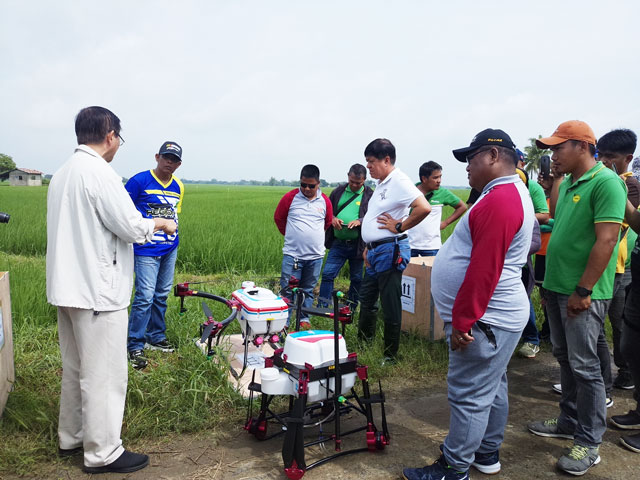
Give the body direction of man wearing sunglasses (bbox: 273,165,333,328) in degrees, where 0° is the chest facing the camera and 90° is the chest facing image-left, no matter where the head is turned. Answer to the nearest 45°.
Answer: approximately 0°

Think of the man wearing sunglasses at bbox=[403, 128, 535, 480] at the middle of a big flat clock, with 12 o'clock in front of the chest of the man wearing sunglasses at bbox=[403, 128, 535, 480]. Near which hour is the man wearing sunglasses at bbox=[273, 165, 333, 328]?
the man wearing sunglasses at bbox=[273, 165, 333, 328] is roughly at 2 o'clock from the man wearing sunglasses at bbox=[403, 128, 535, 480].

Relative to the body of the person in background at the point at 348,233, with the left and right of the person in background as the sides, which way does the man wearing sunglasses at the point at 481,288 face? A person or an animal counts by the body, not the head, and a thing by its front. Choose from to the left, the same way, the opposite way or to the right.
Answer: to the right

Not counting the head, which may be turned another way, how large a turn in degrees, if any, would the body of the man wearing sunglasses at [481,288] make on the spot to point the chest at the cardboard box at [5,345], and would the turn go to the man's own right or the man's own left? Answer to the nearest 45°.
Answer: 0° — they already face it

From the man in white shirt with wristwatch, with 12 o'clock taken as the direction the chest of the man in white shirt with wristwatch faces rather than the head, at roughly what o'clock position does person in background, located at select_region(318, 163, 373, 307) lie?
The person in background is roughly at 4 o'clock from the man in white shirt with wristwatch.

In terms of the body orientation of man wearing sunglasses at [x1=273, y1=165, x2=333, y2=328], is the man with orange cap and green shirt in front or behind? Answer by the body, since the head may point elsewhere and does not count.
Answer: in front

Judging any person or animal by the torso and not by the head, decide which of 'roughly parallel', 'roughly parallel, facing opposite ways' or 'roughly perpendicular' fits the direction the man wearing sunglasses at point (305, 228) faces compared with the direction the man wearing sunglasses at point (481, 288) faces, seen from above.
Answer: roughly perpendicular

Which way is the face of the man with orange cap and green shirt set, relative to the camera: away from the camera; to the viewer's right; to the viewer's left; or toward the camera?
to the viewer's left

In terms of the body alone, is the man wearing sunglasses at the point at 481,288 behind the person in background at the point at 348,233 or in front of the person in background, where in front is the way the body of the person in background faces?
in front

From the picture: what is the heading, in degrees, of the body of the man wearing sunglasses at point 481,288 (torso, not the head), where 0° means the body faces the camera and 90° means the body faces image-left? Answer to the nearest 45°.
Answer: approximately 90°

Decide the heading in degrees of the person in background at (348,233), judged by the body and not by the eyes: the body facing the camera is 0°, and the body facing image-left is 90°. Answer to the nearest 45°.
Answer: approximately 0°

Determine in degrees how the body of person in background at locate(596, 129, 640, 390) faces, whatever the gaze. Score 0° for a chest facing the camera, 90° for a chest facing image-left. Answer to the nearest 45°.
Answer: approximately 90°
